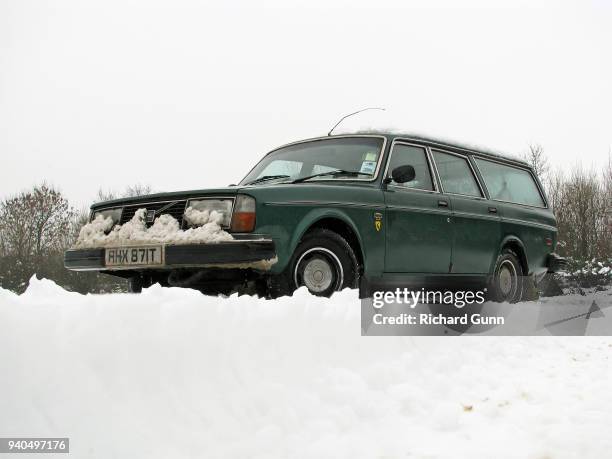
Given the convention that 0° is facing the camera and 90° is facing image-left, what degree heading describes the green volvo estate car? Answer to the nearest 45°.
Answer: approximately 45°

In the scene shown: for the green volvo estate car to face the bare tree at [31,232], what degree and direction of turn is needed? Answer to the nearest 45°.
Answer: approximately 90° to its right
